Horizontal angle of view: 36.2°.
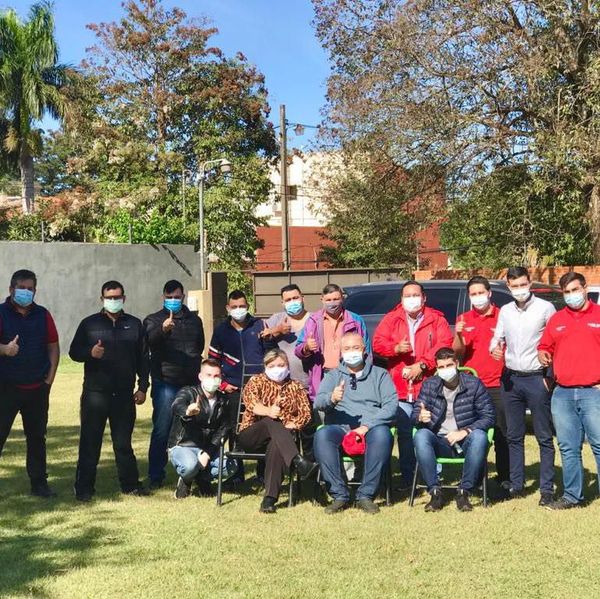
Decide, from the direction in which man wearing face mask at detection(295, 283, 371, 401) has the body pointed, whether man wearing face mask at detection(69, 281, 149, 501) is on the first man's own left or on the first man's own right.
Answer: on the first man's own right

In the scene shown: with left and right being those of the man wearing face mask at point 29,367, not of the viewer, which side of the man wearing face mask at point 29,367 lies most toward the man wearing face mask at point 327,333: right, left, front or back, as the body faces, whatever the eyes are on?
left

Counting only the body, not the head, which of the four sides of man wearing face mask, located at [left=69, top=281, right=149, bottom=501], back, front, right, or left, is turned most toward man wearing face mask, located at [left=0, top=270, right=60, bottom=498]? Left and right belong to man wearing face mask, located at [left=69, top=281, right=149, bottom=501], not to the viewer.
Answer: right

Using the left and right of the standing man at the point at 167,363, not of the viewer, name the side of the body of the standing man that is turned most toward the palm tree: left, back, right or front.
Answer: back

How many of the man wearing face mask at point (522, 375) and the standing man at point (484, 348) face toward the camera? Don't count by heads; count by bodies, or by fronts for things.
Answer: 2

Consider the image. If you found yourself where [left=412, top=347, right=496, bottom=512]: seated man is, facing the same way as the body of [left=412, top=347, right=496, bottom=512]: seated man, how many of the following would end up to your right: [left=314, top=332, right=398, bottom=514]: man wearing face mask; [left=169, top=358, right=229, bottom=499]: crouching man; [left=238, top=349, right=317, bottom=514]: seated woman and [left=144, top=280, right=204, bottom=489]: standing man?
4

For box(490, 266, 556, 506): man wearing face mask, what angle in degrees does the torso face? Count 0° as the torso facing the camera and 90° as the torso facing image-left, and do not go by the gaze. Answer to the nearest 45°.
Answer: approximately 0°

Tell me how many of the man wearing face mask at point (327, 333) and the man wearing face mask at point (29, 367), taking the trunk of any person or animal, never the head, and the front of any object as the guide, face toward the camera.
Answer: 2

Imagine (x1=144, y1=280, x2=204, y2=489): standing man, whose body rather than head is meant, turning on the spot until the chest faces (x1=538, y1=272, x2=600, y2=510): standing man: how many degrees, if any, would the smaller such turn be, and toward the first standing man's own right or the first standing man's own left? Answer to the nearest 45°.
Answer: approximately 45° to the first standing man's own left
